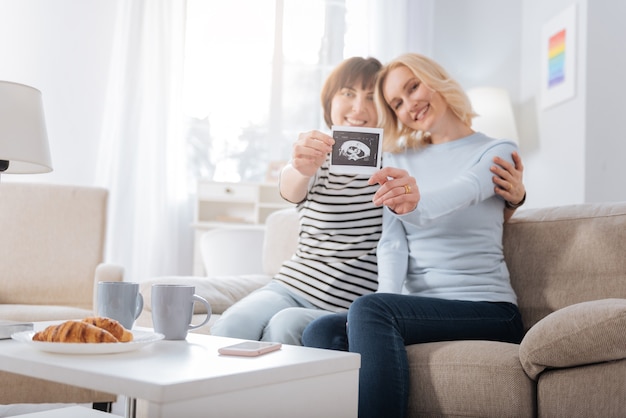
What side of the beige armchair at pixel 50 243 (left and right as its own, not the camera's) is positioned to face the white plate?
front

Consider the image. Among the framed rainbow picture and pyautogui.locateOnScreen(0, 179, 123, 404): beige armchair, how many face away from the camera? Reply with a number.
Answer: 0

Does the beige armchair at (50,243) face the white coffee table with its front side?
yes

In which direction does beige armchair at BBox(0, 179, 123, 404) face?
toward the camera

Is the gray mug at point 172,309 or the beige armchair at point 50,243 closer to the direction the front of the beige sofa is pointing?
the gray mug

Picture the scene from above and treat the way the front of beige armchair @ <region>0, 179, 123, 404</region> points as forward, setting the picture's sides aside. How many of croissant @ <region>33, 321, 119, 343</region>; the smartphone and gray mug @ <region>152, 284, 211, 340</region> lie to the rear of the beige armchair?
0

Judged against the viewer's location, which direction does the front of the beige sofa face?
facing the viewer and to the left of the viewer

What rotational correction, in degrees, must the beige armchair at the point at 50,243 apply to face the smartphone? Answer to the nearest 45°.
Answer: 0° — it already faces it

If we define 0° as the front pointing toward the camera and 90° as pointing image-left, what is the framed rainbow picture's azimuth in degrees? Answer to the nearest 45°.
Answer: approximately 45°

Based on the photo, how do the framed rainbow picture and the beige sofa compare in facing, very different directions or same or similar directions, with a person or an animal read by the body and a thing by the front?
same or similar directions

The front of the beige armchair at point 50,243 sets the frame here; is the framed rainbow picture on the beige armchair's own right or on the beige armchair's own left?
on the beige armchair's own left

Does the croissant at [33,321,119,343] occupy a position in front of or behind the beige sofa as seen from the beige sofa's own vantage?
in front

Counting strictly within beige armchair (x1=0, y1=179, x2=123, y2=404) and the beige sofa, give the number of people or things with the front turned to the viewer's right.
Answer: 0

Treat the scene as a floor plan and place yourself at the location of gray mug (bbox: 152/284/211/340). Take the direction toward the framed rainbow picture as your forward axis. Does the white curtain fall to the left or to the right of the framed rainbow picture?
left

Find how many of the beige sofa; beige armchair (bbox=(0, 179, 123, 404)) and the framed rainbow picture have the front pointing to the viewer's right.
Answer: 0

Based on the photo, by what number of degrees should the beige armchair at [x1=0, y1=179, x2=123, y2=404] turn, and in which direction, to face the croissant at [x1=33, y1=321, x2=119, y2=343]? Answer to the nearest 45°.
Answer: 0° — it already faces it

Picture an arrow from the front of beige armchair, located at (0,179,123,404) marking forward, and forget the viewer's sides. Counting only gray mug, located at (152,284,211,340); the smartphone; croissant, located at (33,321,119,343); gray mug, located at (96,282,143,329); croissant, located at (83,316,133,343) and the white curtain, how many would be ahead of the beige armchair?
5
